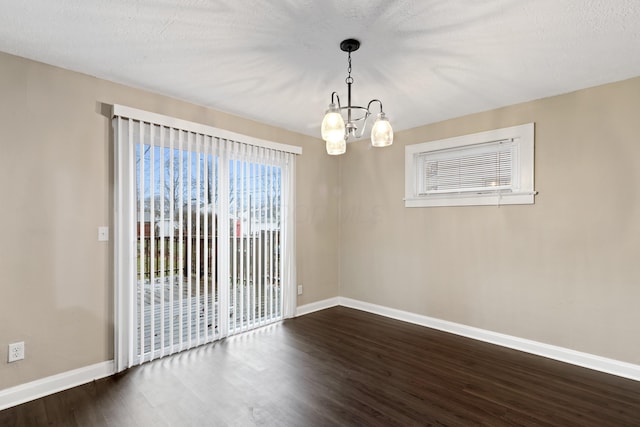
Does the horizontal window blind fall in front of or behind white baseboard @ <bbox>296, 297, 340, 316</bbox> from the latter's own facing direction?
in front

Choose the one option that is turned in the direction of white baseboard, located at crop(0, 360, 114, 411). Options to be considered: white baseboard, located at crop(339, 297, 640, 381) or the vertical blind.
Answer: white baseboard, located at crop(339, 297, 640, 381)

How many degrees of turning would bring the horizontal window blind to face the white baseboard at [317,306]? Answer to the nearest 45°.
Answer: approximately 45° to its right

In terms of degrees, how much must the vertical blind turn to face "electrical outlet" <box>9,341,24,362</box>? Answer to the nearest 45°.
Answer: approximately 90° to its right

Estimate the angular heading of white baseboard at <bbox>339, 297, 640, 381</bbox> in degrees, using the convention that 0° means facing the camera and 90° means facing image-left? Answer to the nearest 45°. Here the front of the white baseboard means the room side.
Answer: approximately 45°

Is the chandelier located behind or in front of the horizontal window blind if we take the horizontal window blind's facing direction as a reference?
in front

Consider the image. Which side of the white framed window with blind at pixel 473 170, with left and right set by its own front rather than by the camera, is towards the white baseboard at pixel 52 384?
front

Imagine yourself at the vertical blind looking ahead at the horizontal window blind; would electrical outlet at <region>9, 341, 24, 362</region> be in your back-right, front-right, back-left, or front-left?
back-right

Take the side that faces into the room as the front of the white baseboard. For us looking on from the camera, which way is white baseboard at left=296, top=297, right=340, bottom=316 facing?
facing the viewer and to the right of the viewer

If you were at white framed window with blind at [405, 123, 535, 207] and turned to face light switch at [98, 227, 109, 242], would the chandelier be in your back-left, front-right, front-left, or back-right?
front-left

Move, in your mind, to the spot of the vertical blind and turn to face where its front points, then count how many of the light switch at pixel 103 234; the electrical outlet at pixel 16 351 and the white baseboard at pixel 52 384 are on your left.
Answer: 0

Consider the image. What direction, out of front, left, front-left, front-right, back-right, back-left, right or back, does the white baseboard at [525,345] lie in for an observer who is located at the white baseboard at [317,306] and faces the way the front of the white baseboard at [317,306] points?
front

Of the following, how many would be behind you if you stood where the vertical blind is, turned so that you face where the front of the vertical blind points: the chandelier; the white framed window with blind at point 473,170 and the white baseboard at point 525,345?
0

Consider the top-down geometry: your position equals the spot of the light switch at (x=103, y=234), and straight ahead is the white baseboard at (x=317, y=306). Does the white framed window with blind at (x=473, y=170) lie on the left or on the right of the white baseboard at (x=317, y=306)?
right

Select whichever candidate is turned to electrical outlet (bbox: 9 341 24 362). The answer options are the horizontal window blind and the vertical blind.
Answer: the horizontal window blind

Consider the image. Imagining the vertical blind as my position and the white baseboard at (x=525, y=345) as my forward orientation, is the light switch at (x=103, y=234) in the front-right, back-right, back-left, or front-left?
back-right

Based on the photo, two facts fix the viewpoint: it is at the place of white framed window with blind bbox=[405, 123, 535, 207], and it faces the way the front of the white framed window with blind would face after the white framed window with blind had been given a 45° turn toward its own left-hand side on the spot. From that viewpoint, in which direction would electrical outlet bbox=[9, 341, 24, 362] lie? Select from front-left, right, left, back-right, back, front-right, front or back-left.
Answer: front-right

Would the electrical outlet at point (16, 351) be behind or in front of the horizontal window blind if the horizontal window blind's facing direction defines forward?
in front

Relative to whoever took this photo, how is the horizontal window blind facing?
facing the viewer and to the left of the viewer

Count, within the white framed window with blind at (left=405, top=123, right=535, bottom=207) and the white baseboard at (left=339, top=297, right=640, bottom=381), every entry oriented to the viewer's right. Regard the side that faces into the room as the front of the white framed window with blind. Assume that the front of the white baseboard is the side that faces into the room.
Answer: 0
